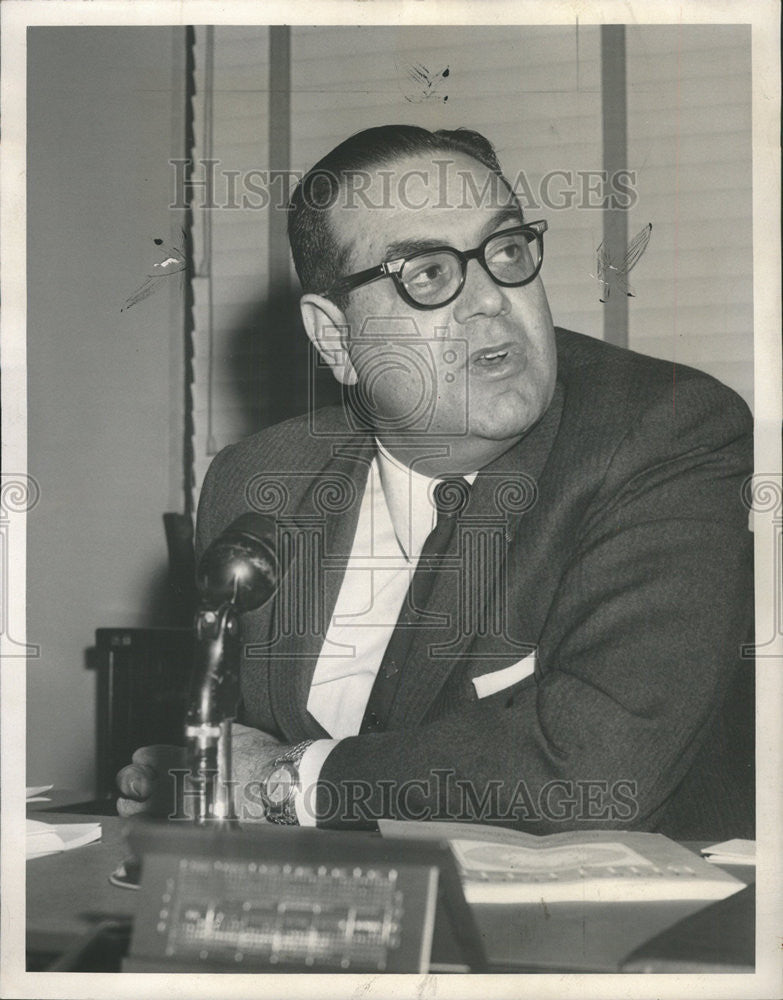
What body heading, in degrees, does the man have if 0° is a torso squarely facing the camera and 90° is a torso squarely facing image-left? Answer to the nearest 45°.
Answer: approximately 45°

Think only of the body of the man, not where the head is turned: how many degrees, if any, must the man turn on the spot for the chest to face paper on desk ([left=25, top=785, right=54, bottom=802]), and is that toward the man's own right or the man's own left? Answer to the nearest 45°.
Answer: approximately 45° to the man's own right

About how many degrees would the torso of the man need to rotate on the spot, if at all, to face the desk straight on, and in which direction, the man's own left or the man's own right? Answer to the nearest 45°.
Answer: approximately 45° to the man's own left
